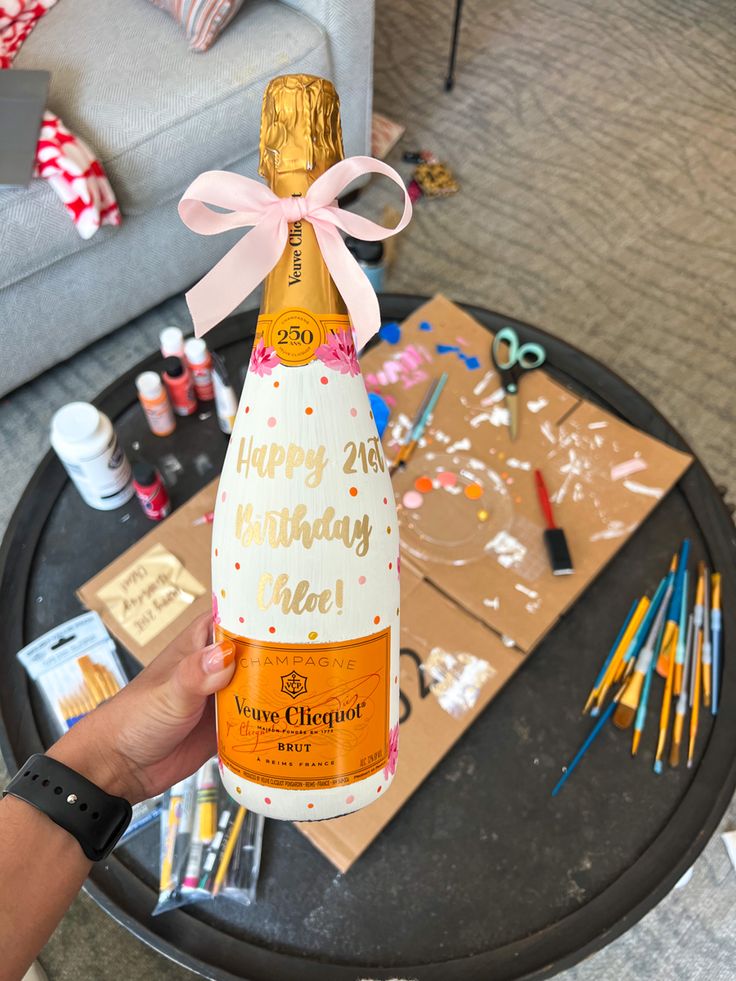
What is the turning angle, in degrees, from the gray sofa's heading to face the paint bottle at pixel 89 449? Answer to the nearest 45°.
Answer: approximately 45° to its right

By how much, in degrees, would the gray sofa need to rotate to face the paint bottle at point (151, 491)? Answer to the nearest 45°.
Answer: approximately 45° to its right

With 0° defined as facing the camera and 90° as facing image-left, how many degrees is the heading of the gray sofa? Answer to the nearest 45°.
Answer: approximately 315°

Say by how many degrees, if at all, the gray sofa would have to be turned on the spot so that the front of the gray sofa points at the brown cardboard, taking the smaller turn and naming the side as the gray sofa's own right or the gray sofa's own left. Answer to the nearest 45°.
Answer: approximately 45° to the gray sofa's own right

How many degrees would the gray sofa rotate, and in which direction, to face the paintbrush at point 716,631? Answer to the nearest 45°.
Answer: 0° — it already faces it
